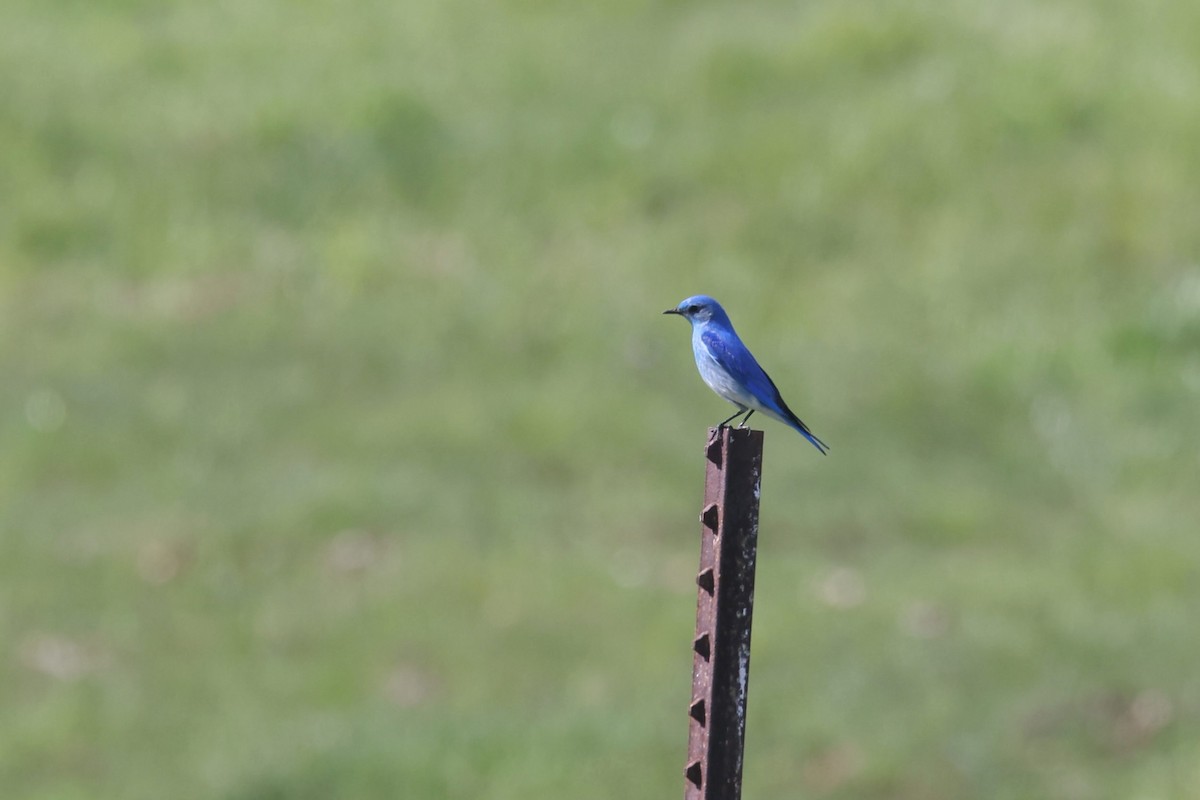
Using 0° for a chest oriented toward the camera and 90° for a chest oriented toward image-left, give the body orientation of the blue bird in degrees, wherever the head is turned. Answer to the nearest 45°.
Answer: approximately 90°
